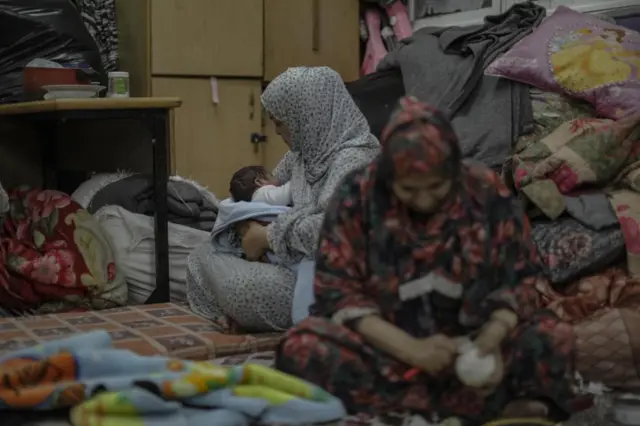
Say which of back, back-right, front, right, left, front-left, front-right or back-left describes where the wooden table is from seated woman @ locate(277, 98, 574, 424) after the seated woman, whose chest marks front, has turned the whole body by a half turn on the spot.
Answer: front-left

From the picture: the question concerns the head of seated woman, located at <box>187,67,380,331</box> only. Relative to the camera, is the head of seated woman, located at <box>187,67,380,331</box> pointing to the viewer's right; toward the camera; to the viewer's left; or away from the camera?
to the viewer's left

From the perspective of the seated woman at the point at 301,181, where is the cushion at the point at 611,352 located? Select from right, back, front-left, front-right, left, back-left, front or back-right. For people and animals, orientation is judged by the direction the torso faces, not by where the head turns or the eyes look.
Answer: back-left

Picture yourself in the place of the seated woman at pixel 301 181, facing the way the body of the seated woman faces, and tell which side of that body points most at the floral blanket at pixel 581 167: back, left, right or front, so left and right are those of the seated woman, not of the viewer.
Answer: back

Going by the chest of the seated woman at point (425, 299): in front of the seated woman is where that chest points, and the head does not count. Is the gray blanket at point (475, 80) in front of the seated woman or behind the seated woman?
behind

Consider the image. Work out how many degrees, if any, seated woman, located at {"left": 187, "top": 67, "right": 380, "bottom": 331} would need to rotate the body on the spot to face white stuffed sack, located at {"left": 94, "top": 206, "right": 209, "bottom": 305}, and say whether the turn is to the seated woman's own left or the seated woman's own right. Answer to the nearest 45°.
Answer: approximately 45° to the seated woman's own right

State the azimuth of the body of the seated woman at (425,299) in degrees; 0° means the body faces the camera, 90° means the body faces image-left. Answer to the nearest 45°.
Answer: approximately 0°

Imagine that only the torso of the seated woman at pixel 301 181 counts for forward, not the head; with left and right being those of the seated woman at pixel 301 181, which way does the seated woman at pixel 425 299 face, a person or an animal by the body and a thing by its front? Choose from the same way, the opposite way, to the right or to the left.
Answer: to the left

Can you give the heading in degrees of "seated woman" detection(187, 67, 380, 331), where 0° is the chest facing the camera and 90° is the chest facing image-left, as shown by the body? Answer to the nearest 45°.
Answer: approximately 90°

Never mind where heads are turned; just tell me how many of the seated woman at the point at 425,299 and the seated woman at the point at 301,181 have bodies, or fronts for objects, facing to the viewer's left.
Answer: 1

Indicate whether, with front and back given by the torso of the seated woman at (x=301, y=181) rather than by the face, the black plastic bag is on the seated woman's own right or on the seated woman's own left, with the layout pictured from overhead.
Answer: on the seated woman's own right

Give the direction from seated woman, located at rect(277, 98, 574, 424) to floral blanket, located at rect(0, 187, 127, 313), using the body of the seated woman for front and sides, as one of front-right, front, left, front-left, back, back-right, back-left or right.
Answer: back-right
